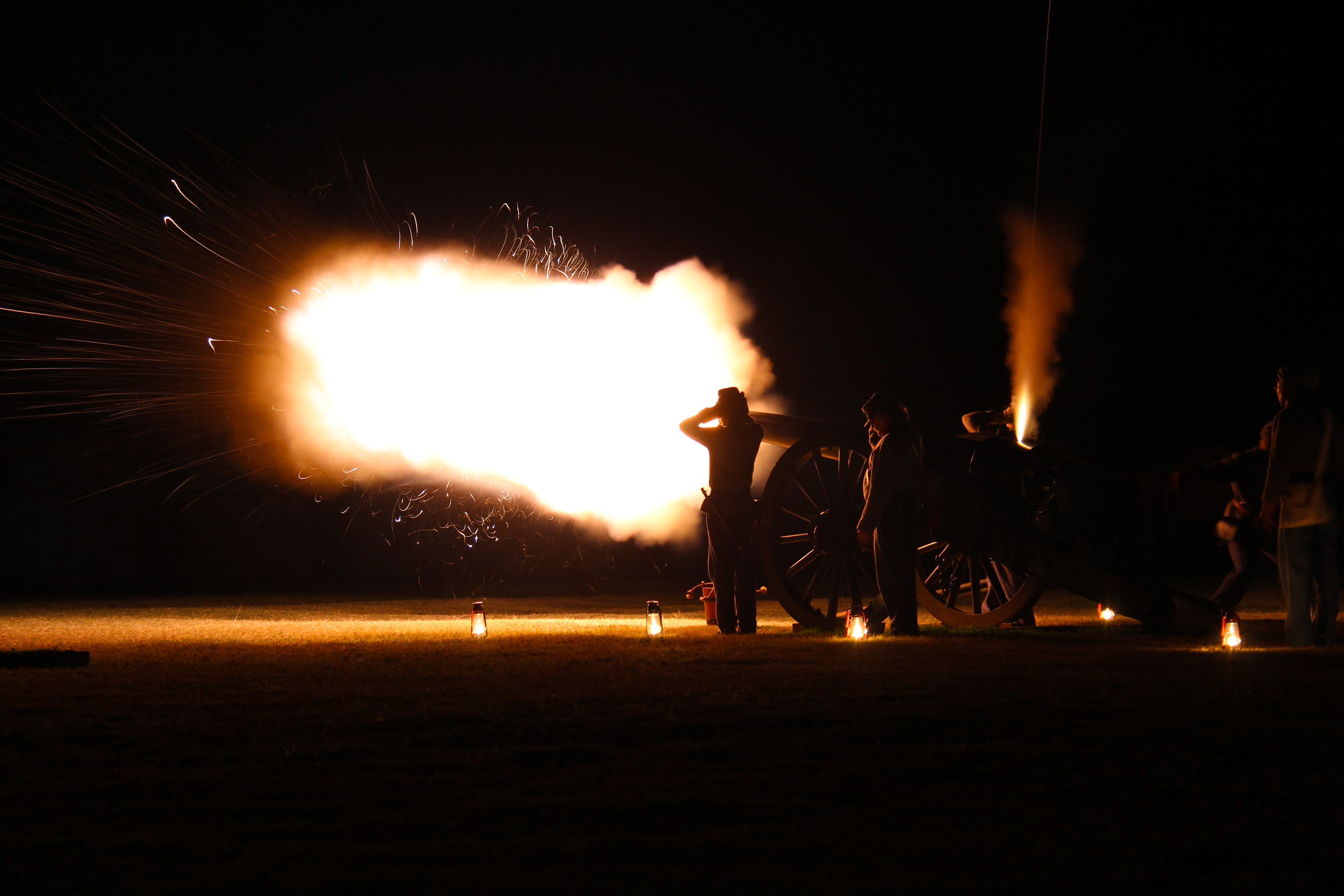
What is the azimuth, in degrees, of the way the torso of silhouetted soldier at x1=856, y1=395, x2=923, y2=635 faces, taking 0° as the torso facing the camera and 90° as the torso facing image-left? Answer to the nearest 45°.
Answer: approximately 90°

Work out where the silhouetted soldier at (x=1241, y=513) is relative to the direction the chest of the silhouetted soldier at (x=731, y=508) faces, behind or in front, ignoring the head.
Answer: behind

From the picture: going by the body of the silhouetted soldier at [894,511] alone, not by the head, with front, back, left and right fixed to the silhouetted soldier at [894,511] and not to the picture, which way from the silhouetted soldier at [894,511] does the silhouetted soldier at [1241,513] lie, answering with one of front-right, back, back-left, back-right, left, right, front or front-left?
back

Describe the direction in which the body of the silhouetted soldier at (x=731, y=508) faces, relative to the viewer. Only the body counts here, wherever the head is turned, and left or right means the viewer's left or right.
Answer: facing away from the viewer and to the left of the viewer

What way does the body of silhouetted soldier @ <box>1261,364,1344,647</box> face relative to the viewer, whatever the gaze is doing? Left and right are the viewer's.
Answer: facing away from the viewer and to the left of the viewer

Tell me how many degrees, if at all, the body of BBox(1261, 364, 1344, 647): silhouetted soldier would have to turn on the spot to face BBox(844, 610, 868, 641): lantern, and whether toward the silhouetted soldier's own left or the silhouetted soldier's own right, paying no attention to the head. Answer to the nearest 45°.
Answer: approximately 45° to the silhouetted soldier's own left

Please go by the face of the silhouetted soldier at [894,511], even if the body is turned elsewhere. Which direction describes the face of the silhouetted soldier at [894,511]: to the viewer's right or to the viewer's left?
to the viewer's left
